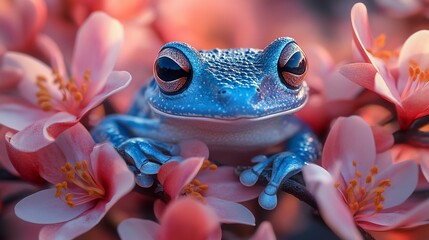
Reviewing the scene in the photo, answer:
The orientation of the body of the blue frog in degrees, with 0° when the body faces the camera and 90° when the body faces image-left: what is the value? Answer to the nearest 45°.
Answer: approximately 0°
